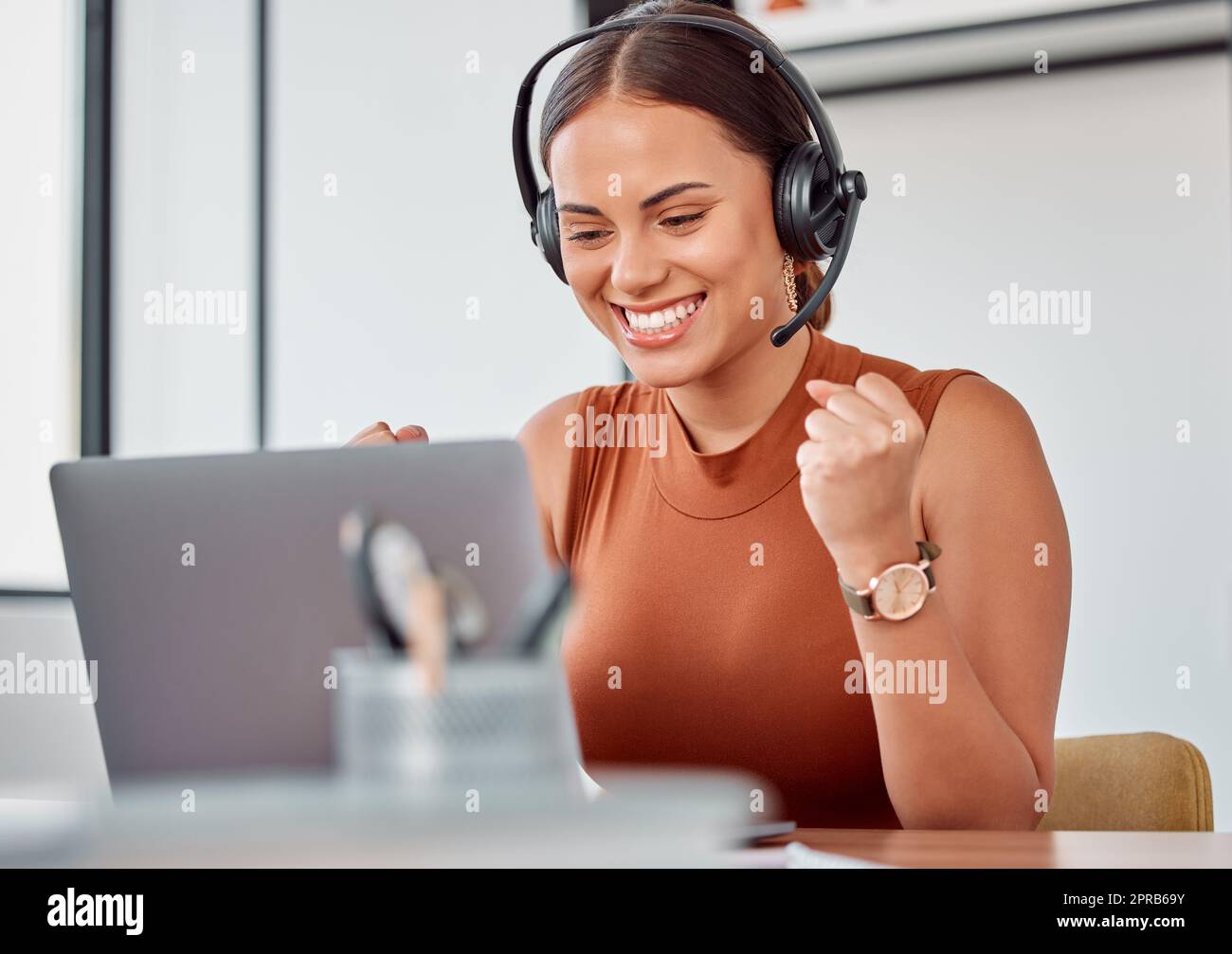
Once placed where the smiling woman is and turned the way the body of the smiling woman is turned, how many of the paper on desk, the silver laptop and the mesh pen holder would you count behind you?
0

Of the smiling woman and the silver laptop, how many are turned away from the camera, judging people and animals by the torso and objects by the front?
1

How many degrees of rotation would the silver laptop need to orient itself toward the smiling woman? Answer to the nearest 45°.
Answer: approximately 45° to its right

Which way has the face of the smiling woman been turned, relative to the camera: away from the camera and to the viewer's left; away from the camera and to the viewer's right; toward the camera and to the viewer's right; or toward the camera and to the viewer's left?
toward the camera and to the viewer's left

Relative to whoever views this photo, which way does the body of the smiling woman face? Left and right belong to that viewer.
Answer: facing the viewer and to the left of the viewer

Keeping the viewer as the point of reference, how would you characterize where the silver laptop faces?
facing away from the viewer

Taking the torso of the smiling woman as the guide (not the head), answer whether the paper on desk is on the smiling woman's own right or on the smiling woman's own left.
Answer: on the smiling woman's own left

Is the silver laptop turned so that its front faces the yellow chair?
no

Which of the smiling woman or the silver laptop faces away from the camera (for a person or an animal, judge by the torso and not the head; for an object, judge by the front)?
the silver laptop
